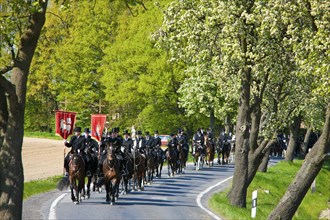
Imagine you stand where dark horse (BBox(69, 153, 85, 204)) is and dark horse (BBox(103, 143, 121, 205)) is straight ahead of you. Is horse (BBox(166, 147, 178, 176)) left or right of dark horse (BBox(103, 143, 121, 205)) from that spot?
left

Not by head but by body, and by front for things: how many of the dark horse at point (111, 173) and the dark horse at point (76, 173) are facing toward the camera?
2

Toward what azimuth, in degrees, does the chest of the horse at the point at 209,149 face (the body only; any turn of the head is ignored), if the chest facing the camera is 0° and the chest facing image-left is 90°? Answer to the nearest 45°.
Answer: approximately 45°

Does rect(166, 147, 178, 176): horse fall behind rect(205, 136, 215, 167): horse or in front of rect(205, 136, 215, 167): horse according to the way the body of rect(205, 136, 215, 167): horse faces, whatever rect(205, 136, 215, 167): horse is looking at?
in front

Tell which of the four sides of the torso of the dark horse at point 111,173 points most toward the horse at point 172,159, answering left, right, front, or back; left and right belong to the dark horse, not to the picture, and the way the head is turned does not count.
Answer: back

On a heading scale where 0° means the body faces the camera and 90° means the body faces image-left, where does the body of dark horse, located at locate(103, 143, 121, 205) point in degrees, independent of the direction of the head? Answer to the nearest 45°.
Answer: approximately 0°

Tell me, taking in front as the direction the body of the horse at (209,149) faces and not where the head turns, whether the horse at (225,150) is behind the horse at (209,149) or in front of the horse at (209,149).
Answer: behind

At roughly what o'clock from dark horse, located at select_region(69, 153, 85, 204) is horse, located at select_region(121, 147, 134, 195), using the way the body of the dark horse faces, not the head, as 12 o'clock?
The horse is roughly at 7 o'clock from the dark horse.

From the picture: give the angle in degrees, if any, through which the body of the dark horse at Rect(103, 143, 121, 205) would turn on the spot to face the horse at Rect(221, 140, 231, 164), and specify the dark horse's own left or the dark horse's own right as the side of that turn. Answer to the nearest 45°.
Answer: approximately 180°

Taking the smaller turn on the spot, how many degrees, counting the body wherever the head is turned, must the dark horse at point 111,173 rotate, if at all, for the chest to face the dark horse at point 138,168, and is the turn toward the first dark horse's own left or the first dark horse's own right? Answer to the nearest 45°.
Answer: approximately 180°

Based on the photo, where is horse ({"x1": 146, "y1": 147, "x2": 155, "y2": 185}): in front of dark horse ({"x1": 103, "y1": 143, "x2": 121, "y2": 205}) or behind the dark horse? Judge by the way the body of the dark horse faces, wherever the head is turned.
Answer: behind

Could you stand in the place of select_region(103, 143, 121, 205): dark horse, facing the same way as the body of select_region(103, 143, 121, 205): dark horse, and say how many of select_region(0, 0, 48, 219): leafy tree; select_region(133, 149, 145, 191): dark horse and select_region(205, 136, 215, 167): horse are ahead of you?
1
